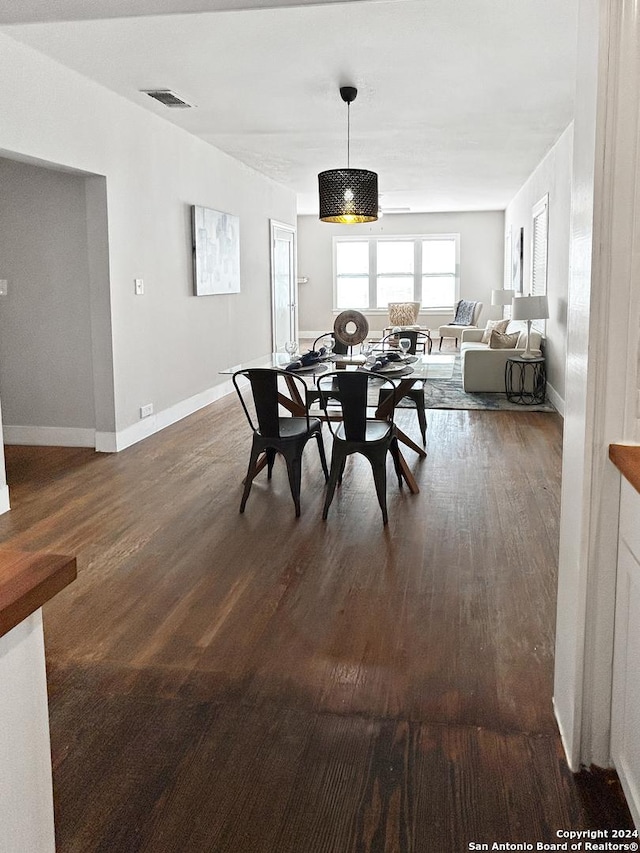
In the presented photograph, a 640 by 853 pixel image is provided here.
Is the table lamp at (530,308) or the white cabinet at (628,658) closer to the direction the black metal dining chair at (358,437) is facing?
the table lamp

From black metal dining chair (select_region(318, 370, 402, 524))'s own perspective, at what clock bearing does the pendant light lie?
The pendant light is roughly at 12 o'clock from the black metal dining chair.

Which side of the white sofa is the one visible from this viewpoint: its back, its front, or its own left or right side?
left

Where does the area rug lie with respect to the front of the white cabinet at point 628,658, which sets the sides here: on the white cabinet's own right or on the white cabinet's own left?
on the white cabinet's own right

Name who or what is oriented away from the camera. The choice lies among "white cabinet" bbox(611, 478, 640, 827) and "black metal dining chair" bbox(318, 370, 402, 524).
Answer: the black metal dining chair

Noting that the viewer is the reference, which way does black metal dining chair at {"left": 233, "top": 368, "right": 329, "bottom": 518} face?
facing away from the viewer and to the right of the viewer

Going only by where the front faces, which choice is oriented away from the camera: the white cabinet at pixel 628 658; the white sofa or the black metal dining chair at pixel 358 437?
the black metal dining chair

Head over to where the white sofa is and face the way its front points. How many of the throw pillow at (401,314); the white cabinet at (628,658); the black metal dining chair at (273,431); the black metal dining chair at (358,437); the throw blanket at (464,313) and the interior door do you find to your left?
3

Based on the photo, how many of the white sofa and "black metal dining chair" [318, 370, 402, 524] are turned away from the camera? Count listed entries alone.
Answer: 1

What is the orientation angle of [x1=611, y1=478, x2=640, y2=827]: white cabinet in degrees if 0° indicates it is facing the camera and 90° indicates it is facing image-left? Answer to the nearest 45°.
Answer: approximately 90°

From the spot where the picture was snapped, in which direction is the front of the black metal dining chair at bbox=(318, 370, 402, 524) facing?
facing away from the viewer
